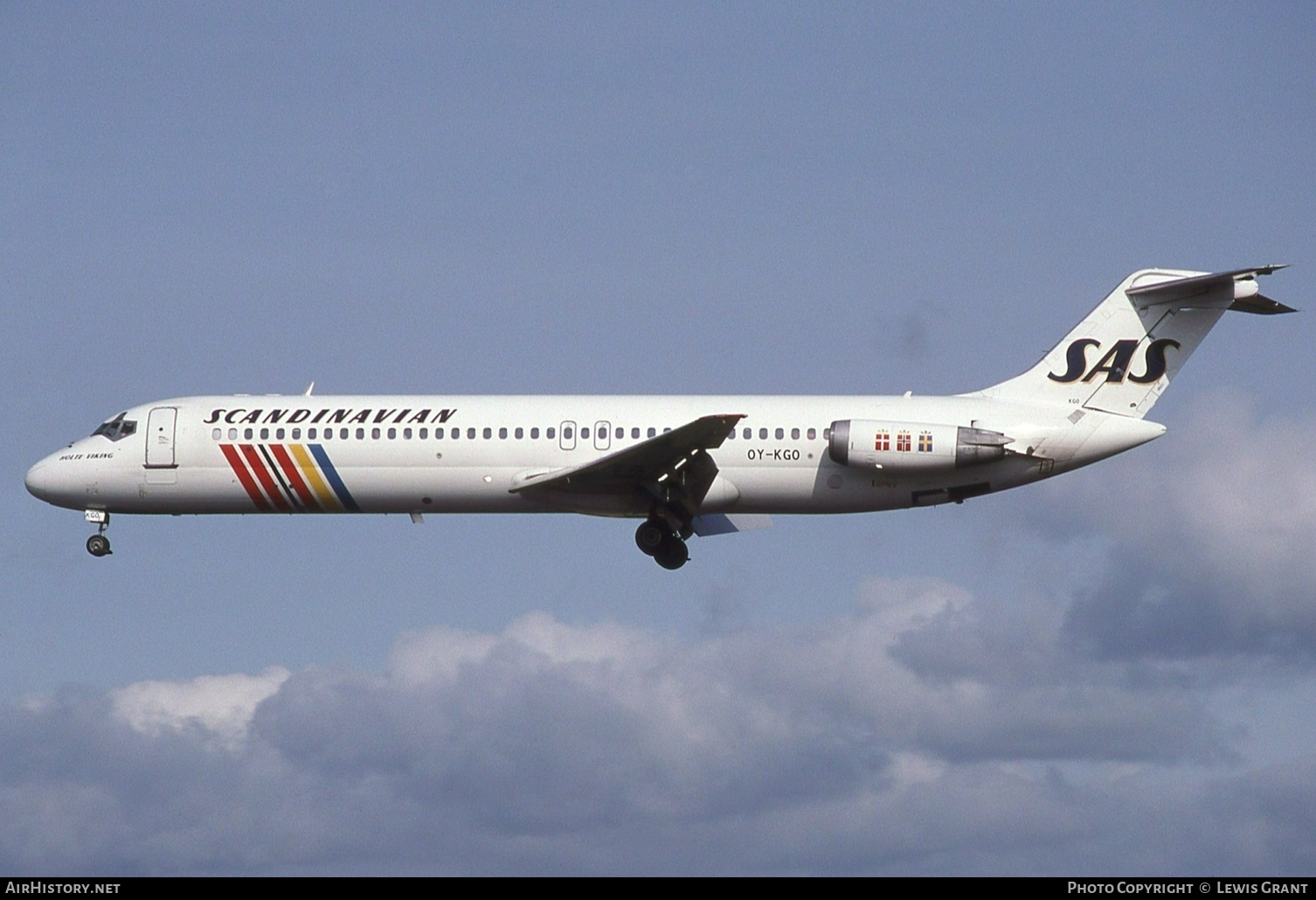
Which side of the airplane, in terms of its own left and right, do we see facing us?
left
